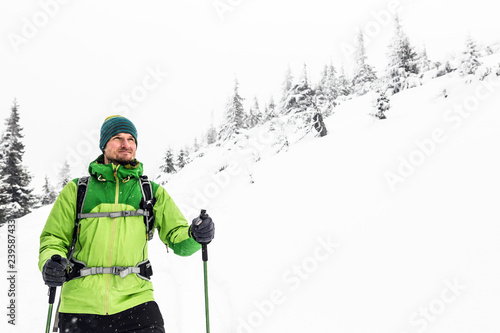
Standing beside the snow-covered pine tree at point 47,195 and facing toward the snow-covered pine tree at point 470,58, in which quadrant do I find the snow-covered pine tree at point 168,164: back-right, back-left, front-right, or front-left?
front-left

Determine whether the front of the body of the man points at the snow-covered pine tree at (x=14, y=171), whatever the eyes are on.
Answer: no

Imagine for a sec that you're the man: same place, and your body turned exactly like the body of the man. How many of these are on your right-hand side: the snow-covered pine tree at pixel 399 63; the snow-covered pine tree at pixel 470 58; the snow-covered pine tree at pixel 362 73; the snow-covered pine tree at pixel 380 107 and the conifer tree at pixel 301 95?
0

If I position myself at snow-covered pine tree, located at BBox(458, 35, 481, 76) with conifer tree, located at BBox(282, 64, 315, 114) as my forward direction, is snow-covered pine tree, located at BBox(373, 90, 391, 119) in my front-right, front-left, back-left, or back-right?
front-left

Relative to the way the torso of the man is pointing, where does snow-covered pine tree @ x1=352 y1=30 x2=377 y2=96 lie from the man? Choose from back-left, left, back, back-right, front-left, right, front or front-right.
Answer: back-left

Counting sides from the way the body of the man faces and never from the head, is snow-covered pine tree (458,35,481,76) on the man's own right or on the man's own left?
on the man's own left

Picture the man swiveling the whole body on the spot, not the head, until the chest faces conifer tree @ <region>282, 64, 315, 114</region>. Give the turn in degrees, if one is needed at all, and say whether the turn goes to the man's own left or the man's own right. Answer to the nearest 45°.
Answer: approximately 135° to the man's own left

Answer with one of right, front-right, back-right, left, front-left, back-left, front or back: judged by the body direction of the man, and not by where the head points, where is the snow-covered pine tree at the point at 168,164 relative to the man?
back

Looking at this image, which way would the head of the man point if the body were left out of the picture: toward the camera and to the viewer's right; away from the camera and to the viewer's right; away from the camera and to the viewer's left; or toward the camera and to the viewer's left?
toward the camera and to the viewer's right

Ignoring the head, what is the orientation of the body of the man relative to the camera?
toward the camera

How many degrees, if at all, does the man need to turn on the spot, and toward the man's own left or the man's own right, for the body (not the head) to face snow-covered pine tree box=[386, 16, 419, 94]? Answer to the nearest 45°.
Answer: approximately 135° to the man's own left
